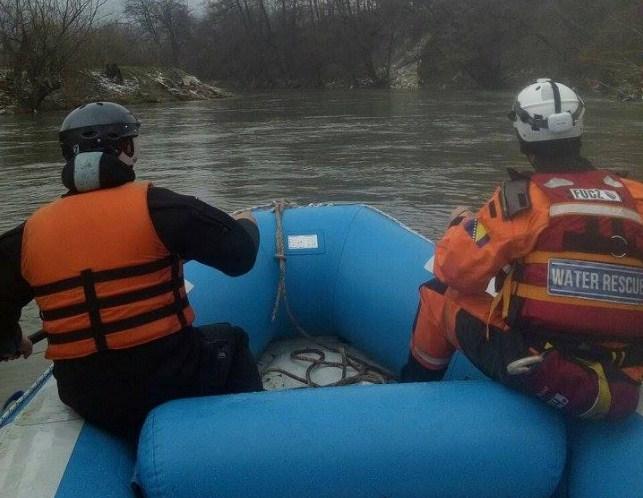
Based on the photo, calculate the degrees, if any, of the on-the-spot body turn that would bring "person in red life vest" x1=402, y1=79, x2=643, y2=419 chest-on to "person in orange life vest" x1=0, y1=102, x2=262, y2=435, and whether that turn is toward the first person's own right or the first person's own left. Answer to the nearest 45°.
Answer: approximately 45° to the first person's own left

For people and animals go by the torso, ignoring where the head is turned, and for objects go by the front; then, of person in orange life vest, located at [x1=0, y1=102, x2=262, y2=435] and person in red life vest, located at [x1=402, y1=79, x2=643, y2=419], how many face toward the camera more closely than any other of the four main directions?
0

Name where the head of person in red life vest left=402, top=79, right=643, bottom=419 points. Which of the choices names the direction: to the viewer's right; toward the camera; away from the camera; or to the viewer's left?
away from the camera

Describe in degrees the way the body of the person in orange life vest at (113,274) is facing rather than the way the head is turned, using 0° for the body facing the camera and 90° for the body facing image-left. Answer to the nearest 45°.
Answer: approximately 225°

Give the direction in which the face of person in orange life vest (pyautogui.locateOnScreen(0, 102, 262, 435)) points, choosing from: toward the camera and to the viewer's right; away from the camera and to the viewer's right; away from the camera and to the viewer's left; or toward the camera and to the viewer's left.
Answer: away from the camera and to the viewer's right

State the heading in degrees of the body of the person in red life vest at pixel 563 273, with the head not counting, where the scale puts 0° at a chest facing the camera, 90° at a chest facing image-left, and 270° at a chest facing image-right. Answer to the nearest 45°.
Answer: approximately 135°

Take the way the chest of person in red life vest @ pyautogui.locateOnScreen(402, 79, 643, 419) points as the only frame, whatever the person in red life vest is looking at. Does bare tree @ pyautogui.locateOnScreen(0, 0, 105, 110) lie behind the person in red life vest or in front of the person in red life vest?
in front

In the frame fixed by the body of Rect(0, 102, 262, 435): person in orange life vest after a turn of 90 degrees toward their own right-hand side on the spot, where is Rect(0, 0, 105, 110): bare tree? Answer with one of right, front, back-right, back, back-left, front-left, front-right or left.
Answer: back-left
